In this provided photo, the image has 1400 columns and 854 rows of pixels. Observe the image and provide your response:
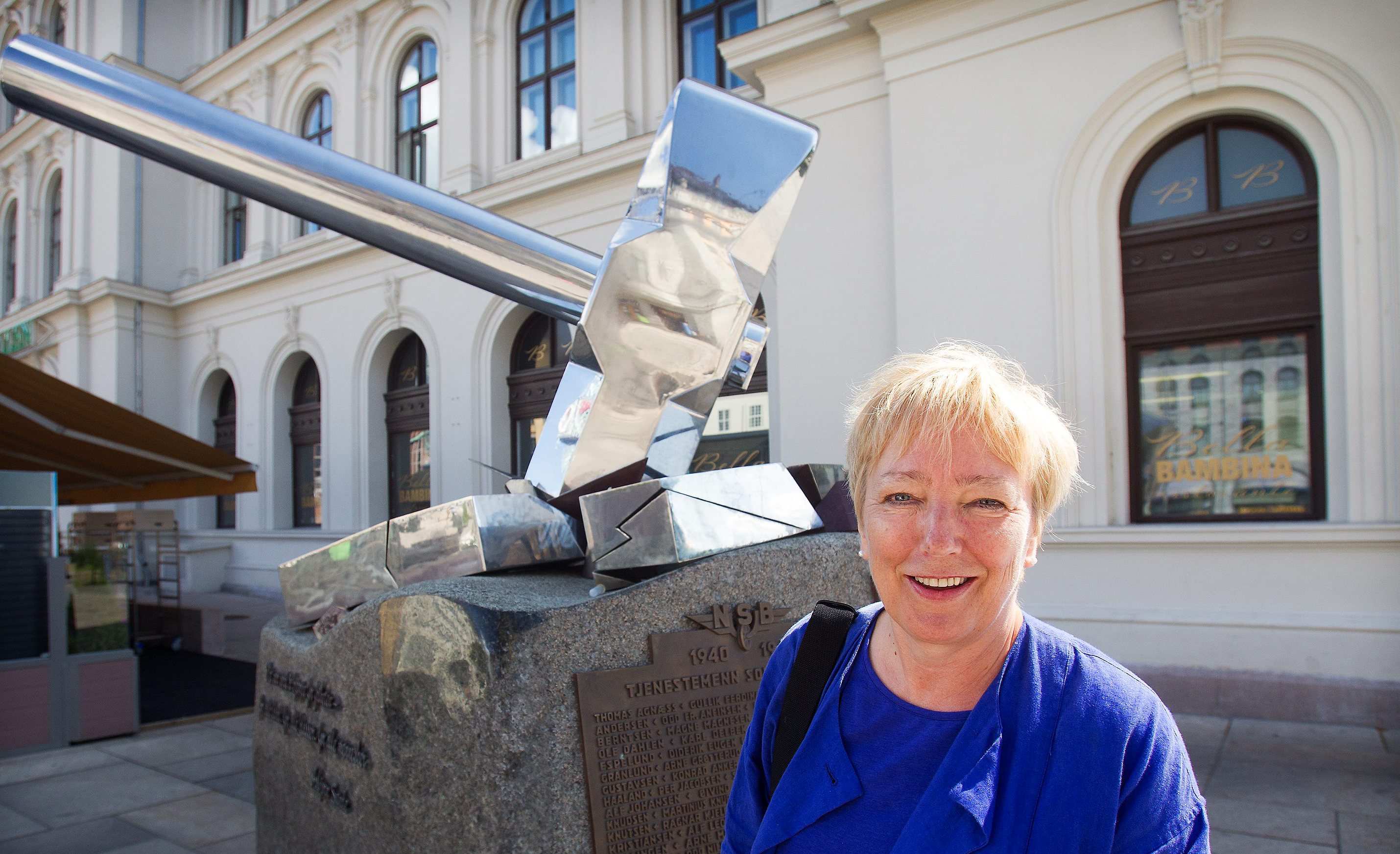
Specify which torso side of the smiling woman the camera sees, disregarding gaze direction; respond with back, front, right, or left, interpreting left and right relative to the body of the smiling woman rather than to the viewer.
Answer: front

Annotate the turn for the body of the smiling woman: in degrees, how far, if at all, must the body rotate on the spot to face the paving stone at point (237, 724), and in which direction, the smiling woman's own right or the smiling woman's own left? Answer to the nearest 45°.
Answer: approximately 135° to the smiling woman's own right

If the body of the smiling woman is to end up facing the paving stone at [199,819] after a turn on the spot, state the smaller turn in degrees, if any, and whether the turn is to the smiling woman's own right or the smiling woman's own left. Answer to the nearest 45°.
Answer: approximately 135° to the smiling woman's own right

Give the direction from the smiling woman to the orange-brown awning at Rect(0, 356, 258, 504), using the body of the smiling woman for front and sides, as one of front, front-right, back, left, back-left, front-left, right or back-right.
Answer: back-right
